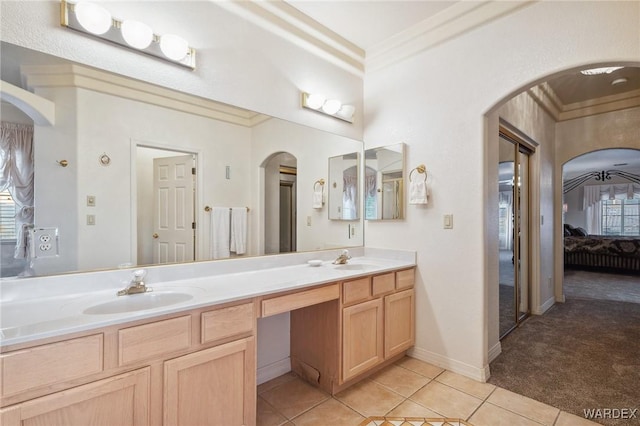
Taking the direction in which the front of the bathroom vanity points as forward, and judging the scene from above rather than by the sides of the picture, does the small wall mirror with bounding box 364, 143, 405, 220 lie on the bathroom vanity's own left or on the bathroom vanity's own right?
on the bathroom vanity's own left

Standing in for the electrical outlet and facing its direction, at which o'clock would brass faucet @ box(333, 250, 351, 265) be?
The brass faucet is roughly at 9 o'clock from the electrical outlet.

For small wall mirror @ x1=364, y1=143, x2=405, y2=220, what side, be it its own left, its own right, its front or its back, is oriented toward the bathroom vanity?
front

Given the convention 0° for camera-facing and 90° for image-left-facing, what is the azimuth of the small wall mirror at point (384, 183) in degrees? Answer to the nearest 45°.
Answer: approximately 45°

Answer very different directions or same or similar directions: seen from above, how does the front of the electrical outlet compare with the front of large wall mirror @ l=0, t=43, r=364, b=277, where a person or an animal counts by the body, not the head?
same or similar directions

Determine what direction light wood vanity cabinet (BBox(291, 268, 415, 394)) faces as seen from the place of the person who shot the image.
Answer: facing the viewer and to the right of the viewer

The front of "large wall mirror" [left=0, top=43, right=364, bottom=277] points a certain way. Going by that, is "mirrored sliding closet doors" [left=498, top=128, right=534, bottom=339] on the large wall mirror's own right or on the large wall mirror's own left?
on the large wall mirror's own left

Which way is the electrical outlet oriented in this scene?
toward the camera

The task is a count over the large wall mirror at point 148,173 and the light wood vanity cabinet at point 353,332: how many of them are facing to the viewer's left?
0
